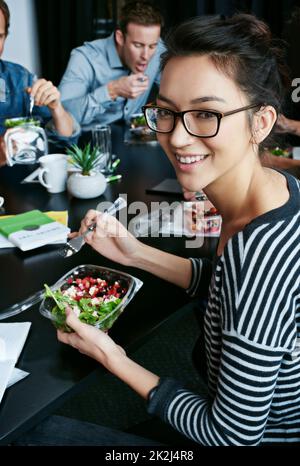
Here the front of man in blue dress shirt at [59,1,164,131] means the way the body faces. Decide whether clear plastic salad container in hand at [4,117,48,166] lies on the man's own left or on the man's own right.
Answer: on the man's own right

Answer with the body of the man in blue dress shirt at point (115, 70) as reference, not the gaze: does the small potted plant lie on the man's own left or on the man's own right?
on the man's own right

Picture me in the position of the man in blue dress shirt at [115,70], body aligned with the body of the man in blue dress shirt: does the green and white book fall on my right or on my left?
on my right

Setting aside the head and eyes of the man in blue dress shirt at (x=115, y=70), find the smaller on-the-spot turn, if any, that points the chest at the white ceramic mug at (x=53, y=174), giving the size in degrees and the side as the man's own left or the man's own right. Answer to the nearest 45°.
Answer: approximately 45° to the man's own right

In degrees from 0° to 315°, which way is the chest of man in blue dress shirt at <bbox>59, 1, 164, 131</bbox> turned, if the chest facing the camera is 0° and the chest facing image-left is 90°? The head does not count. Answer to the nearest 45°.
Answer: approximately 315°
